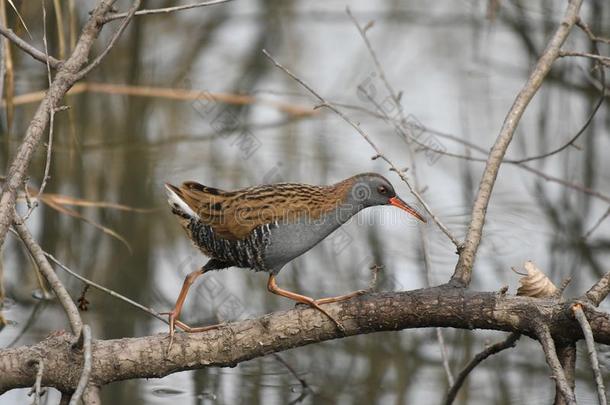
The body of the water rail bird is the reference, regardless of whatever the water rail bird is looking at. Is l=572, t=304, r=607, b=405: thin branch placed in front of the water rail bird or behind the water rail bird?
in front

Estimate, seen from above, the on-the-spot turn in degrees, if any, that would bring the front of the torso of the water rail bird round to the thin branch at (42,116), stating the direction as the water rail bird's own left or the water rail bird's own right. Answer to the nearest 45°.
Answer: approximately 135° to the water rail bird's own right

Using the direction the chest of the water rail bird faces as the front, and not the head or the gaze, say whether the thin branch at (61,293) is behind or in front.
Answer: behind

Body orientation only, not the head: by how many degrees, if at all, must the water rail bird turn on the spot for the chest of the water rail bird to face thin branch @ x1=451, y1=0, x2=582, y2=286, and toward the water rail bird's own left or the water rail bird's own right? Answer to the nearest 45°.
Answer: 0° — it already faces it

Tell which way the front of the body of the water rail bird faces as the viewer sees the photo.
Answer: to the viewer's right

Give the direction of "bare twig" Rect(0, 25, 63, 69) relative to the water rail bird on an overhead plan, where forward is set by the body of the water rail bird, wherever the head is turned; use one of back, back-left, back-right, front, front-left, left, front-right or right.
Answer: back-right

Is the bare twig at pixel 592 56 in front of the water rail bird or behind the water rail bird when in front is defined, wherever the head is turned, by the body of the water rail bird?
in front

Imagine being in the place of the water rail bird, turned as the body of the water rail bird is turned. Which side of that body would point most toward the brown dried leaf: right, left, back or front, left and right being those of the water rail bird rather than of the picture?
front
